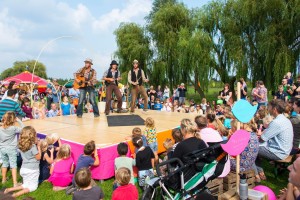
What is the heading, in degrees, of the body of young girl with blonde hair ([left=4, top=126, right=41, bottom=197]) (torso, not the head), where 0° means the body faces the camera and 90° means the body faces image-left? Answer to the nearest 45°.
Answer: approximately 225°

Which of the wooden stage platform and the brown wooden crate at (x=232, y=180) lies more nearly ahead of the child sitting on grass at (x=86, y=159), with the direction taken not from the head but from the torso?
the wooden stage platform

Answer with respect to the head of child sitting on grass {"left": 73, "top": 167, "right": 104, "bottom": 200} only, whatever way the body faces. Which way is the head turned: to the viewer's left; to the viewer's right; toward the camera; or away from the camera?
away from the camera

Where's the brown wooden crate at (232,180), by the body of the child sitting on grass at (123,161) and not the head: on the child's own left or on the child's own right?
on the child's own right

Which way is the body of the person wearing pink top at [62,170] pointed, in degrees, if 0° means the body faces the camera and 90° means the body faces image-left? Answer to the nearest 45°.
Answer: approximately 180°

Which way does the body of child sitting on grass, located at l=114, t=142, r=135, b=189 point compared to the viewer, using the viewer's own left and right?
facing away from the viewer

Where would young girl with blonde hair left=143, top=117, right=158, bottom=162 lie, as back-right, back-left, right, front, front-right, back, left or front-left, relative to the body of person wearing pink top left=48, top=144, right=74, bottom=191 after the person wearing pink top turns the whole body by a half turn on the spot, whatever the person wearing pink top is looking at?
left

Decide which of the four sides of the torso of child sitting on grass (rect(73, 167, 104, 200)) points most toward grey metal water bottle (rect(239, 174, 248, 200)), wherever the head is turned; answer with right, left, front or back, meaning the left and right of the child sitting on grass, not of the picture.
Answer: right

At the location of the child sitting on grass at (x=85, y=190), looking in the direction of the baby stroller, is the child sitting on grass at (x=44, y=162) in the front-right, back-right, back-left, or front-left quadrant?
back-left
